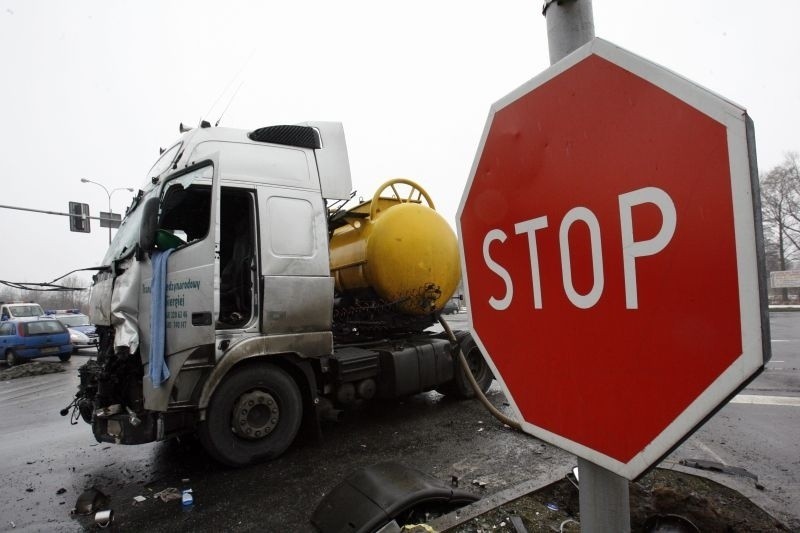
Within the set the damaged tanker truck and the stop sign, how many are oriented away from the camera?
0

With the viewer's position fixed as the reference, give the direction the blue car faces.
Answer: facing away from the viewer and to the left of the viewer

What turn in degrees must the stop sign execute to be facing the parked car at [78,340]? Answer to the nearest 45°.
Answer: approximately 90° to its right

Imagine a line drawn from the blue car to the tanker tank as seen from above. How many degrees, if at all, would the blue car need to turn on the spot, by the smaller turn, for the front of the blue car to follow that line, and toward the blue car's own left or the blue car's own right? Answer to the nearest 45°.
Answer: approximately 135° to the blue car's own left

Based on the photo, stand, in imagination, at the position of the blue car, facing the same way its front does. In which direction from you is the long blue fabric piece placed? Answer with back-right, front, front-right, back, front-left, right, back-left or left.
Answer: back-left

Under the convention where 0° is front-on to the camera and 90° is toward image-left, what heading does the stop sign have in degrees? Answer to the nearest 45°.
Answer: approximately 45°

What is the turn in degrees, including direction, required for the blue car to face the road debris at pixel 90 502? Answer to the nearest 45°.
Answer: approximately 135° to its left
